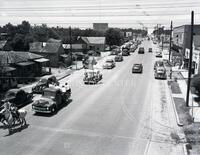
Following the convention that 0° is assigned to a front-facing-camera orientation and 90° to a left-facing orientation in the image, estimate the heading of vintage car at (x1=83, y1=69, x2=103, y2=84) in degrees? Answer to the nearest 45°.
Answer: approximately 45°

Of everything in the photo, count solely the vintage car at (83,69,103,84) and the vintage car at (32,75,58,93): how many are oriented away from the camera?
0

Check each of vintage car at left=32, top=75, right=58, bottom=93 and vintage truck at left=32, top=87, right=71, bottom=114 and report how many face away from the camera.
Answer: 0

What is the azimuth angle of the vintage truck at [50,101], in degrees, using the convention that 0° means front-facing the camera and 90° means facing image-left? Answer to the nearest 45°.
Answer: approximately 45°

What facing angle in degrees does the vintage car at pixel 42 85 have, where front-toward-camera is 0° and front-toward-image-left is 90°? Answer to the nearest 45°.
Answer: approximately 45°

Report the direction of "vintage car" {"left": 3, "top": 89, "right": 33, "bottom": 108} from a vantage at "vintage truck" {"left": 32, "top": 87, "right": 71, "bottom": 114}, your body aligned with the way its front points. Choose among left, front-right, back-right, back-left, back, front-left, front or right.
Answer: right
